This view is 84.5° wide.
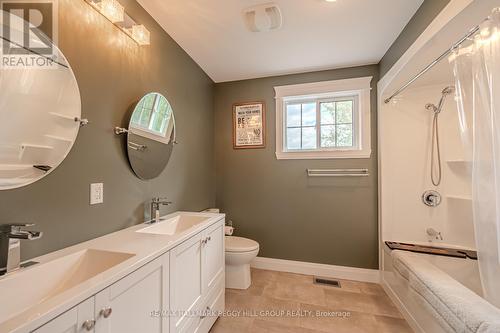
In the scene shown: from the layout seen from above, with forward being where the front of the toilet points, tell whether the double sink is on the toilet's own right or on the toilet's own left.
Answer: on the toilet's own right

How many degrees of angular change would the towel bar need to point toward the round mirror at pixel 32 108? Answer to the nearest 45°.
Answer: approximately 45° to its right

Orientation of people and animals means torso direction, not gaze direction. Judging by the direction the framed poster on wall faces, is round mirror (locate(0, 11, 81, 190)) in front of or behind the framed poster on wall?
in front

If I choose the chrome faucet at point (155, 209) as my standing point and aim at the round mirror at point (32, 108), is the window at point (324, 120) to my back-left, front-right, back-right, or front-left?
back-left

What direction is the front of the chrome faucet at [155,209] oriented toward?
to the viewer's right

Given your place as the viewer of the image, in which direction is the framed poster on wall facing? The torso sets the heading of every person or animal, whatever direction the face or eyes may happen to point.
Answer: facing the viewer

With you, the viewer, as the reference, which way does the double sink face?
facing the viewer and to the right of the viewer

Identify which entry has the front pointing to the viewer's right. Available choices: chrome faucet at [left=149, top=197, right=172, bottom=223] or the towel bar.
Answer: the chrome faucet
